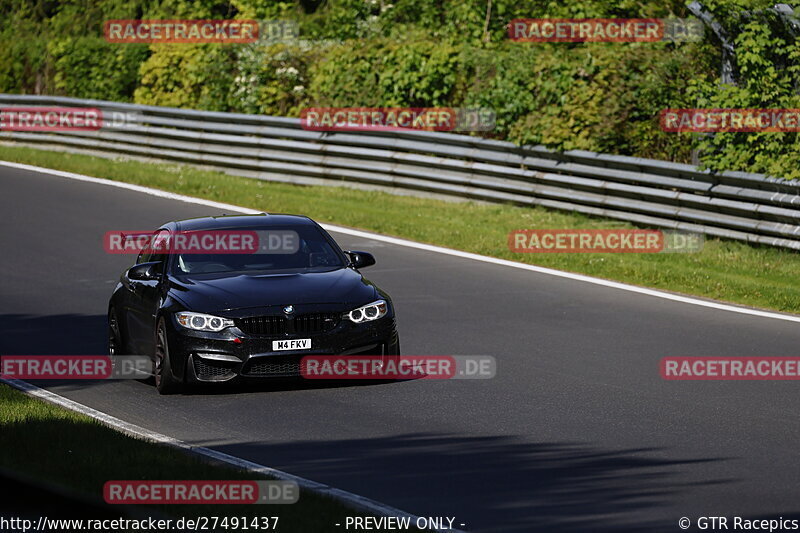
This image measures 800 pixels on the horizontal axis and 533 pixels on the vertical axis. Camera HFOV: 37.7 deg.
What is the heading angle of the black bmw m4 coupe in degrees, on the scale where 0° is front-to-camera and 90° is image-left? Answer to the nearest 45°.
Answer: approximately 315°

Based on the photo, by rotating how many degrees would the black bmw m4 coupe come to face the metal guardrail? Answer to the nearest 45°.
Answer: approximately 135° to its left
